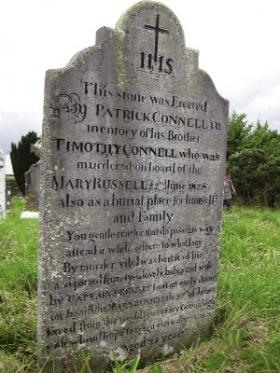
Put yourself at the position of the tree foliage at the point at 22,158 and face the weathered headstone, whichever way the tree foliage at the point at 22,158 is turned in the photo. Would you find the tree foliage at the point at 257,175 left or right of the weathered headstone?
left

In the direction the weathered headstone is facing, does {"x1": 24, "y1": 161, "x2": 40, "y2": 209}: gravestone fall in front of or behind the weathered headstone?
behind

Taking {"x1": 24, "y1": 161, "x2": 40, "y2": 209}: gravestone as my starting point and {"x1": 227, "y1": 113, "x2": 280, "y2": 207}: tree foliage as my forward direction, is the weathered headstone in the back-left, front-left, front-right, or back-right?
front-right

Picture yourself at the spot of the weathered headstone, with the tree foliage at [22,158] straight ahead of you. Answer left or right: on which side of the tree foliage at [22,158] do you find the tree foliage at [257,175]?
right

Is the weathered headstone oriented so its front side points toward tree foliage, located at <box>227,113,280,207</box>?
no

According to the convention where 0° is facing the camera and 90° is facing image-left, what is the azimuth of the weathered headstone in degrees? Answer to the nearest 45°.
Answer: approximately 315°
